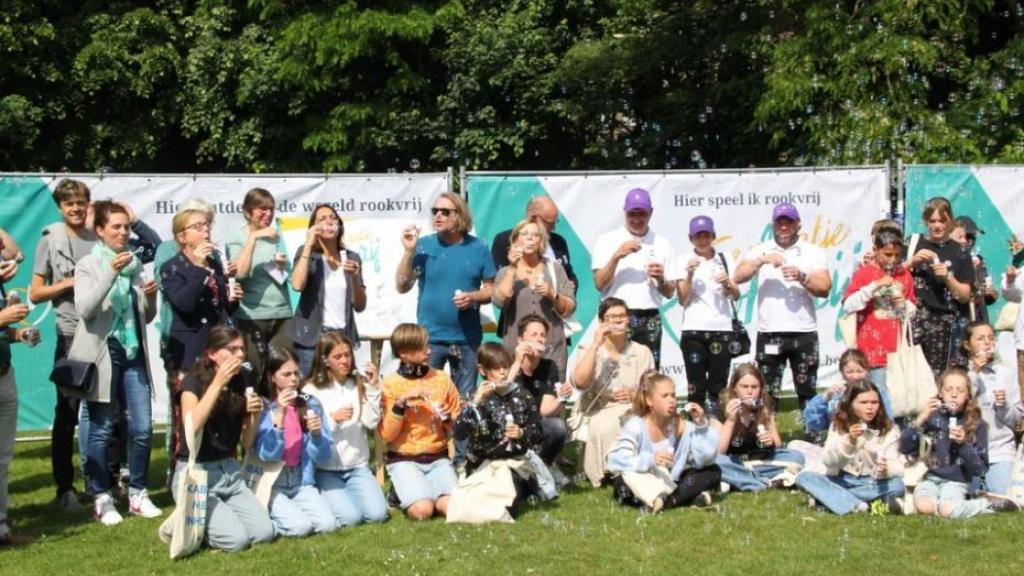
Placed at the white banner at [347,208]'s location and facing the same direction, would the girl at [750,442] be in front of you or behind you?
in front

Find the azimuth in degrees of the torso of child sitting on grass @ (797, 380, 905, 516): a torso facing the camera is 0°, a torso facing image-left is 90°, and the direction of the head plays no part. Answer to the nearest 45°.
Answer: approximately 0°

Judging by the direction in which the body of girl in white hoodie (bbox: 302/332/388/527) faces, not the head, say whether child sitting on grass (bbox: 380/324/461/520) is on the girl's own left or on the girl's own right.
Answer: on the girl's own left

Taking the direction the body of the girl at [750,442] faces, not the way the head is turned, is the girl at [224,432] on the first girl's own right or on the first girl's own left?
on the first girl's own right

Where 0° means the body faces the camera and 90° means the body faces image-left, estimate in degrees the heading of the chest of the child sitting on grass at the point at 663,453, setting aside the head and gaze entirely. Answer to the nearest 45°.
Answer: approximately 315°

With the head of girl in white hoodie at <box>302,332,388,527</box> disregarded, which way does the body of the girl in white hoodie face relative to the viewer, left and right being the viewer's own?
facing the viewer and to the right of the viewer

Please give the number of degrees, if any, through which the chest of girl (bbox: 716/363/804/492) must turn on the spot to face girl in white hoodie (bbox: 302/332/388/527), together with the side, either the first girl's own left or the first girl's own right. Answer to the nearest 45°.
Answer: approximately 45° to the first girl's own right

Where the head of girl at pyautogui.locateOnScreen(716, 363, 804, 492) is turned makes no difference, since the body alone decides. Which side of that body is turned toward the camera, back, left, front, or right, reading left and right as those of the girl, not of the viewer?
front
